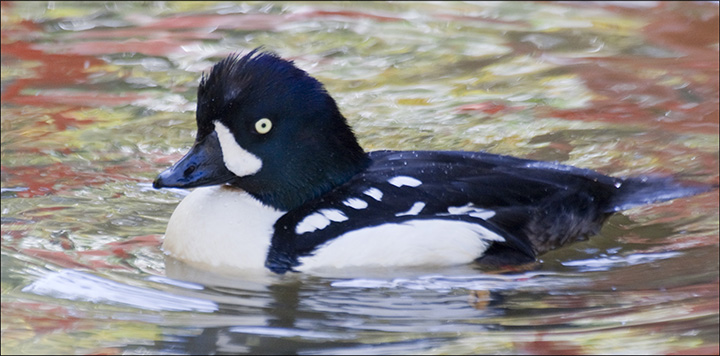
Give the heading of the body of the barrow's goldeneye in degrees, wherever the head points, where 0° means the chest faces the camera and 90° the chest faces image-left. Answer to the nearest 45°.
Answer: approximately 90°
